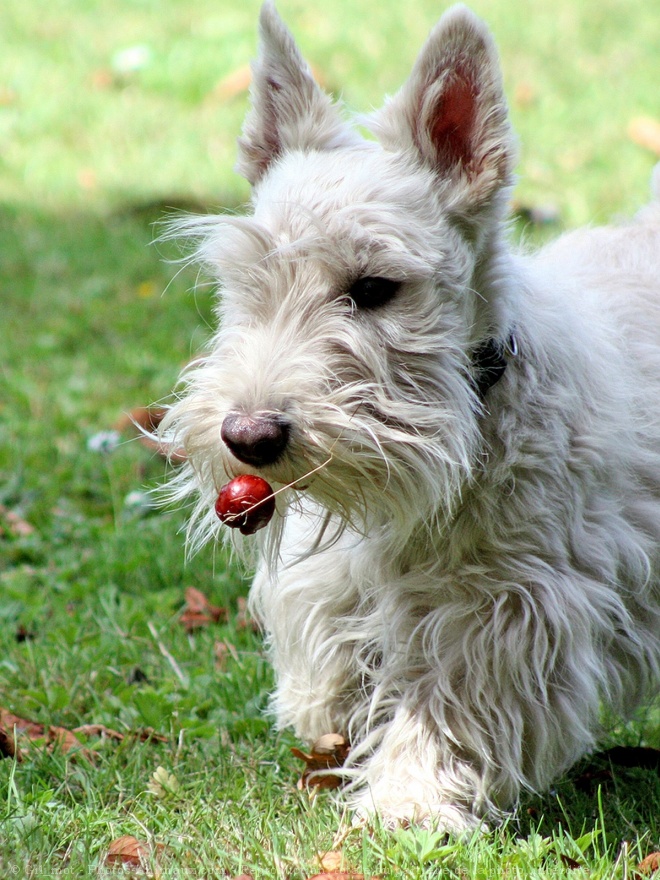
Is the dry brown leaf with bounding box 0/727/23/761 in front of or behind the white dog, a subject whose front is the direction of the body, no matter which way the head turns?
in front

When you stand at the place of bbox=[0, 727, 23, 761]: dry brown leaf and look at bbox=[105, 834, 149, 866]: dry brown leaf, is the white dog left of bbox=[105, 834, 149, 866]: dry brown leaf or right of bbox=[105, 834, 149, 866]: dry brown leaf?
left

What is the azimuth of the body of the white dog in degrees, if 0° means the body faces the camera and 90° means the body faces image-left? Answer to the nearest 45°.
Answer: approximately 45°

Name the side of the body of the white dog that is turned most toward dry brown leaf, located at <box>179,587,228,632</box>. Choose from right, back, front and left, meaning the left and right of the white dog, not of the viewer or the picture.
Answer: right

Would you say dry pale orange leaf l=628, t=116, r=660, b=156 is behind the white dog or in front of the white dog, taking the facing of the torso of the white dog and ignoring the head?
behind

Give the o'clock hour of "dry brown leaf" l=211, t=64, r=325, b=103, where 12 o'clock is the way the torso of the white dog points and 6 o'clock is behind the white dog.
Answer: The dry brown leaf is roughly at 4 o'clock from the white dog.
